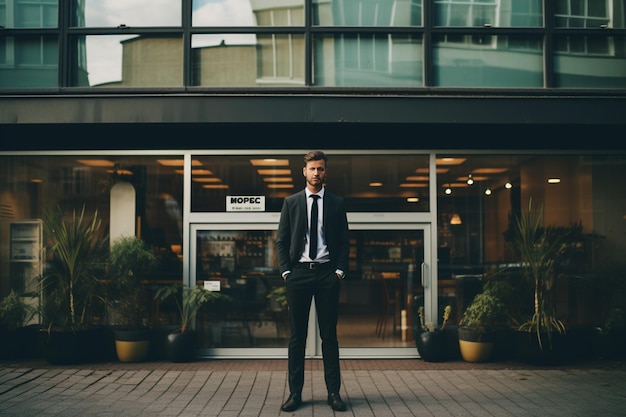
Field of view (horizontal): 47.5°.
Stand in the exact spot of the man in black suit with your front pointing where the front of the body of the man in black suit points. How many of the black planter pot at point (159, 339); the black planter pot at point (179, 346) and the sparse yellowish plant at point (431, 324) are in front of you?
0

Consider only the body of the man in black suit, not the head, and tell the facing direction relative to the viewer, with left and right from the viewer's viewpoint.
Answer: facing the viewer

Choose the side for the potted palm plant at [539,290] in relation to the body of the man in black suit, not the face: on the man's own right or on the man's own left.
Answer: on the man's own left

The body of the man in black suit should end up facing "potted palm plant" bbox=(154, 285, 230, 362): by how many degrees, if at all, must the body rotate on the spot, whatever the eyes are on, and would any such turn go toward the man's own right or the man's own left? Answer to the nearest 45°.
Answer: approximately 135° to the man's own right

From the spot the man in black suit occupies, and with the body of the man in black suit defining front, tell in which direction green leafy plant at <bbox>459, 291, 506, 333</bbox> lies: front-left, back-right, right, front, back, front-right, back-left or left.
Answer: back-left

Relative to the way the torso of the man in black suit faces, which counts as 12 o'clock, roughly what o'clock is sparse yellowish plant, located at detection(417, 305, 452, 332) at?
The sparse yellowish plant is roughly at 7 o'clock from the man in black suit.

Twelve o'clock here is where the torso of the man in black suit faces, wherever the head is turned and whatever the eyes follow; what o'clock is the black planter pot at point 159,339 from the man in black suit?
The black planter pot is roughly at 5 o'clock from the man in black suit.

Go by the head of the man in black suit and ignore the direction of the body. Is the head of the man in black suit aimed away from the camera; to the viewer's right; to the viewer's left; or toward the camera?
toward the camera

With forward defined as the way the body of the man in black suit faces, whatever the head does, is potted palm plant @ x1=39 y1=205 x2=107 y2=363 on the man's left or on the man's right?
on the man's right

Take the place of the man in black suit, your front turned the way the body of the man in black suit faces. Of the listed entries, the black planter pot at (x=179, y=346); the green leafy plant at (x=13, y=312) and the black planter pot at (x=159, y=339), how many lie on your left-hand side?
0

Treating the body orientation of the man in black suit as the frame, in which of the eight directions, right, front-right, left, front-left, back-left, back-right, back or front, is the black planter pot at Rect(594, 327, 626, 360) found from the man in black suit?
back-left
